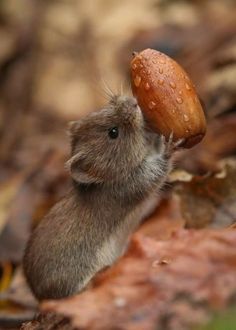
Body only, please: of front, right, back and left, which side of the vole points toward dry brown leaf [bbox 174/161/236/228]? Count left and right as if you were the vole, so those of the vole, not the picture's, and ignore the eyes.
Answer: front

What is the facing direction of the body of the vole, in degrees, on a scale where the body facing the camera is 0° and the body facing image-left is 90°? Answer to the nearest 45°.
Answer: approximately 270°
